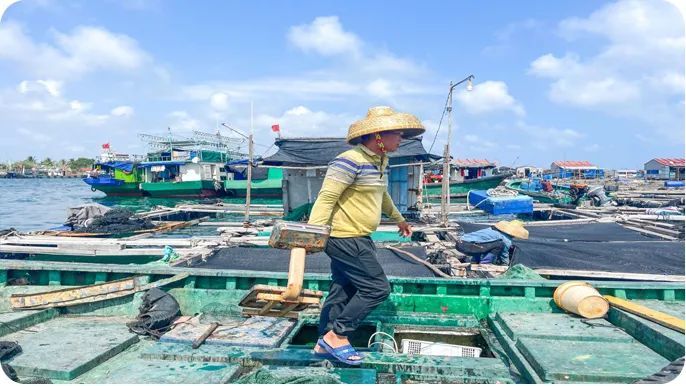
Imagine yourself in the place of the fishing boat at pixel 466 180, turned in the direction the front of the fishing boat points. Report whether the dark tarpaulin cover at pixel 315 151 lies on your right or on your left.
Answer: on your right
